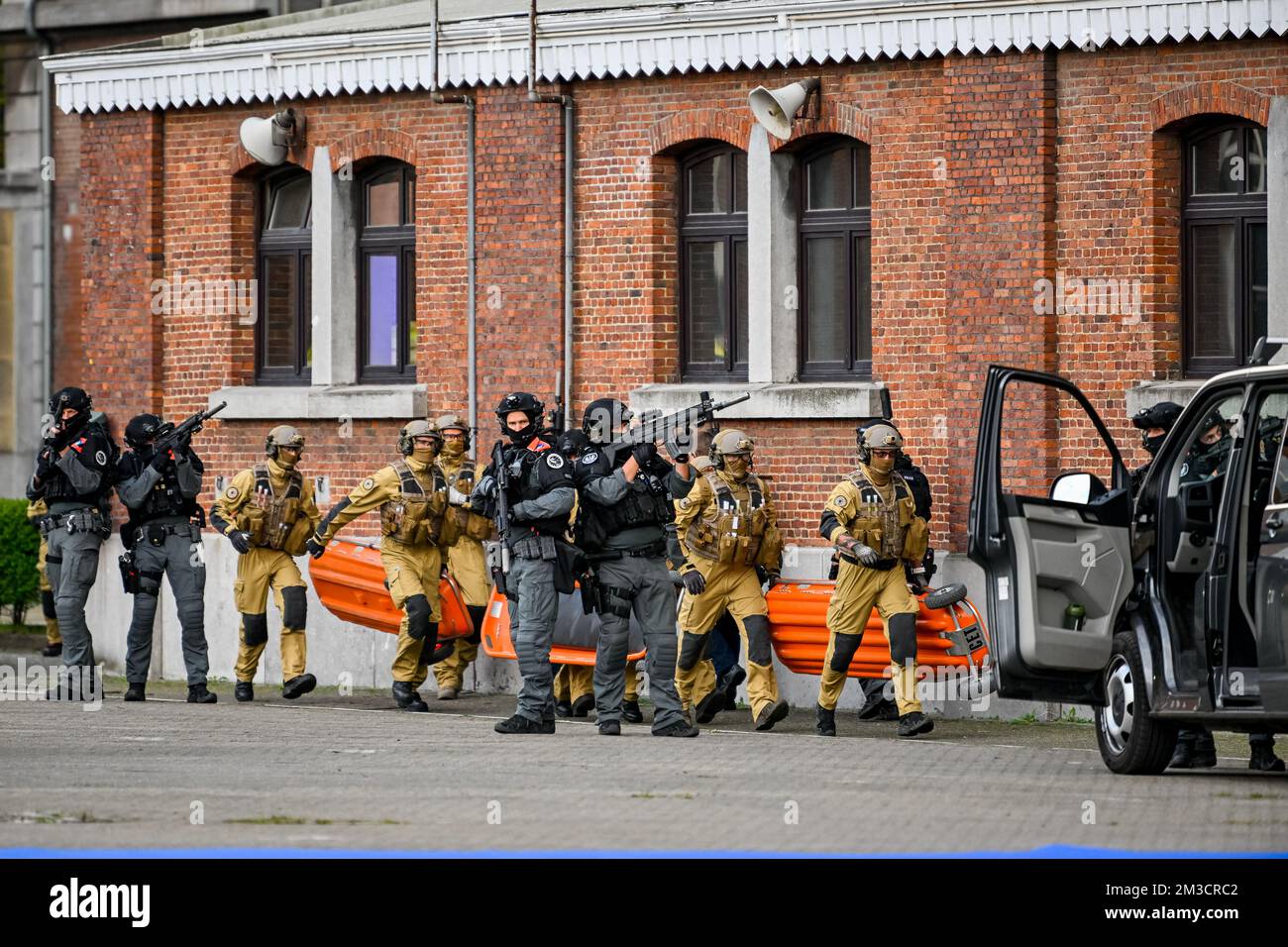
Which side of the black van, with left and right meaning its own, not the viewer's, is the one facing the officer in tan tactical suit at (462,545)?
front

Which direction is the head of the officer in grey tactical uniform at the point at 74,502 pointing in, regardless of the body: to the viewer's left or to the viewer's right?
to the viewer's left

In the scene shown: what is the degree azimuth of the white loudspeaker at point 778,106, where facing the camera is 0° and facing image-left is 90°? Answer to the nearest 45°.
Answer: approximately 45°

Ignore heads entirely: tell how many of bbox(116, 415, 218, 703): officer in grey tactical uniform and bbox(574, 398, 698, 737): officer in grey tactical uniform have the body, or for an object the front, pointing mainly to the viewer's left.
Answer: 0

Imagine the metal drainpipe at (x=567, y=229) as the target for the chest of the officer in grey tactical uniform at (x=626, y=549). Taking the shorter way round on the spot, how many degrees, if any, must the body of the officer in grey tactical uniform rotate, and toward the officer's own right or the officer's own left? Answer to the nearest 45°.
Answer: approximately 135° to the officer's own left

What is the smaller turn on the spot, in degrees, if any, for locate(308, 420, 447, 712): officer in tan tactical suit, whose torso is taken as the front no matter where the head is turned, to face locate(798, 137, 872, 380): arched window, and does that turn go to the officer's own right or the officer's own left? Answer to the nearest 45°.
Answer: approximately 45° to the officer's own left

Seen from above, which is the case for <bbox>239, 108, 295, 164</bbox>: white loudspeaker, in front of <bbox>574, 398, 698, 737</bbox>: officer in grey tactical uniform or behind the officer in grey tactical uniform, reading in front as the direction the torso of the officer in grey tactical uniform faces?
behind

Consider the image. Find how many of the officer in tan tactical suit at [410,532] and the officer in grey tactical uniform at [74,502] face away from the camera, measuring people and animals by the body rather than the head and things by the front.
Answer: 0

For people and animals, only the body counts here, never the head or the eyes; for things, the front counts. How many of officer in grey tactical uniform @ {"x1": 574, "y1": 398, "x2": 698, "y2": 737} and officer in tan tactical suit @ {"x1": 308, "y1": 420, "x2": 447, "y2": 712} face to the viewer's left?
0

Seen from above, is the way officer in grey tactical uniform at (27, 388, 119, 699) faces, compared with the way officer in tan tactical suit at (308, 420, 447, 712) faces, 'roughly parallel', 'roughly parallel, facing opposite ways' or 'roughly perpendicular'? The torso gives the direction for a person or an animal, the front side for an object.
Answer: roughly perpendicular

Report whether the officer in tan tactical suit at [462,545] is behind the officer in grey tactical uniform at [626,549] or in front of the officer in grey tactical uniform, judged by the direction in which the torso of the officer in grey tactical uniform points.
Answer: behind

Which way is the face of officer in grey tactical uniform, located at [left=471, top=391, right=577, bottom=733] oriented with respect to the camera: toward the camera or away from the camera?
toward the camera

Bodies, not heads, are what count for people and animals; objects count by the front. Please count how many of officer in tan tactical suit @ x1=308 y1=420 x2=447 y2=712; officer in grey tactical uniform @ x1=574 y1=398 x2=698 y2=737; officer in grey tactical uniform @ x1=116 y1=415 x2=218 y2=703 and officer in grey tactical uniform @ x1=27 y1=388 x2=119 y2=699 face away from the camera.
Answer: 0

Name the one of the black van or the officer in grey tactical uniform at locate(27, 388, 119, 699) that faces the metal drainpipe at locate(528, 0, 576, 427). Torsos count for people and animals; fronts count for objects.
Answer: the black van
